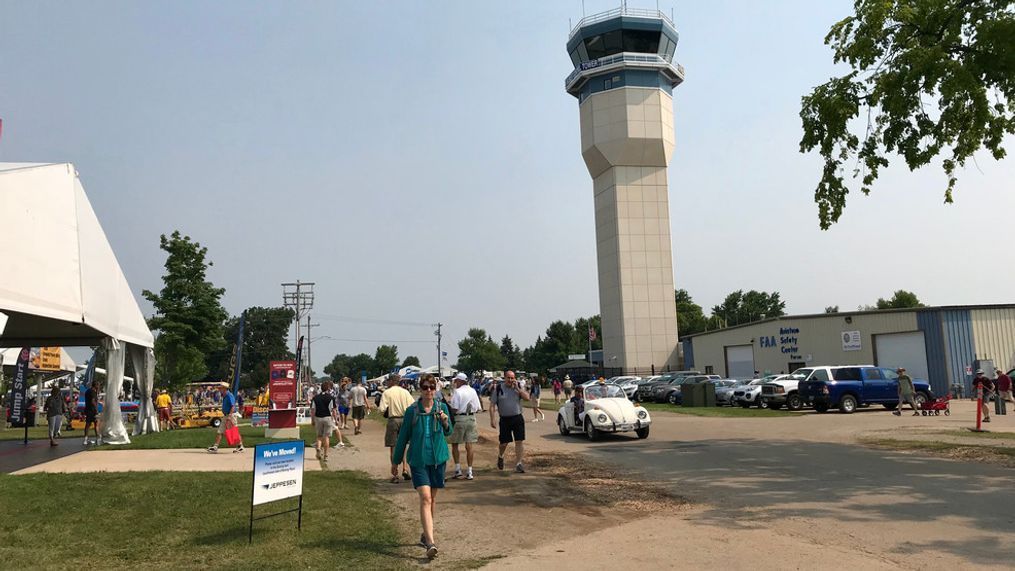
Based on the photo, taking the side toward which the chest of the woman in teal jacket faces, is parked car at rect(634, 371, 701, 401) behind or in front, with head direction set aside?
behind

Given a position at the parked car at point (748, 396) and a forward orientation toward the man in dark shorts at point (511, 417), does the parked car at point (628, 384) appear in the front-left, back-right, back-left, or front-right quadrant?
back-right

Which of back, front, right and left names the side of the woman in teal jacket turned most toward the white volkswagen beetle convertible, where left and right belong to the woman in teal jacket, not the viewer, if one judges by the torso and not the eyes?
back

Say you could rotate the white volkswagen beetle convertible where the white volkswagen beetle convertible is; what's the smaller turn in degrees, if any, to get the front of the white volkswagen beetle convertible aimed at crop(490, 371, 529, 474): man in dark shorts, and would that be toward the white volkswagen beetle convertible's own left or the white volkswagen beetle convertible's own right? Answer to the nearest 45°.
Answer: approximately 45° to the white volkswagen beetle convertible's own right

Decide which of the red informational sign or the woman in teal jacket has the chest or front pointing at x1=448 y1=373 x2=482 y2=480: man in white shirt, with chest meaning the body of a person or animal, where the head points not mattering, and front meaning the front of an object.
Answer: the red informational sign

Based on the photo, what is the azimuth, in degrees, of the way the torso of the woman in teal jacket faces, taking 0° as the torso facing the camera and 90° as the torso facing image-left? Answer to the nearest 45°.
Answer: approximately 0°

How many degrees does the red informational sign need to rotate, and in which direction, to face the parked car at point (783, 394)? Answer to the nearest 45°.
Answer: approximately 90° to its left

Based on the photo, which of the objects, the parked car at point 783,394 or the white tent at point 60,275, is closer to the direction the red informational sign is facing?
the white tent

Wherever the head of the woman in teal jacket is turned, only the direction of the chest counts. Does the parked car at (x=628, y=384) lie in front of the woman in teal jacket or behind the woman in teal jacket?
behind

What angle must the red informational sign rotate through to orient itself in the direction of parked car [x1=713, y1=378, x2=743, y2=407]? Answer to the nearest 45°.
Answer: approximately 90° to its left

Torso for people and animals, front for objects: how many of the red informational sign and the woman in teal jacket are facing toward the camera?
2

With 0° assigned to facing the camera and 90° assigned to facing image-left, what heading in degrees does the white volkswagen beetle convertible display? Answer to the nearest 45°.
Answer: approximately 315°

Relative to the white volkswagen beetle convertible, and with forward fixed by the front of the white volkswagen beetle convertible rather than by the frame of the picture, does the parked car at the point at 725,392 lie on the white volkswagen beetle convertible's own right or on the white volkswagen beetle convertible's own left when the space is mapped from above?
on the white volkswagen beetle convertible's own left

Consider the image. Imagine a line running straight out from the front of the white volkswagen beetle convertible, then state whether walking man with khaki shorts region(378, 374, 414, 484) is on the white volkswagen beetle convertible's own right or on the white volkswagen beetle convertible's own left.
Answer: on the white volkswagen beetle convertible's own right
